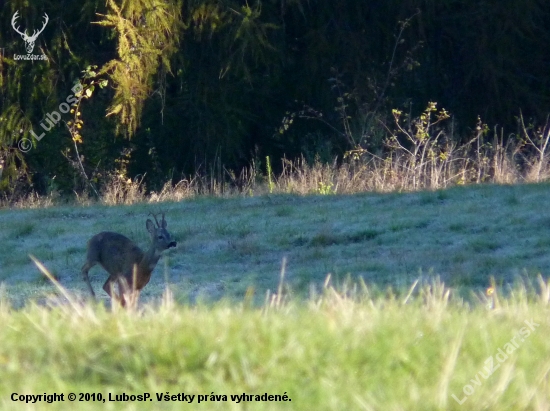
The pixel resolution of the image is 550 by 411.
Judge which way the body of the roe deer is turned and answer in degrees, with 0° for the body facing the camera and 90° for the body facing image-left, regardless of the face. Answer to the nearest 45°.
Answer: approximately 270°
